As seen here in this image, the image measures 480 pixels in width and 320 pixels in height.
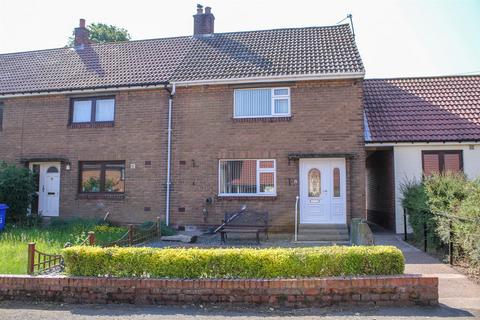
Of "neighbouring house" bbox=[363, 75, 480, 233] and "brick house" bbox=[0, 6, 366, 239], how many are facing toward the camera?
2

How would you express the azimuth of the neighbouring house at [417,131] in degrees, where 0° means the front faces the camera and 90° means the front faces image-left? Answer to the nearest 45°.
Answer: approximately 0°

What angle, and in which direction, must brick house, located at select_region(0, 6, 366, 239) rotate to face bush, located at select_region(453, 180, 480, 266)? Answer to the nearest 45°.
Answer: approximately 45° to its left

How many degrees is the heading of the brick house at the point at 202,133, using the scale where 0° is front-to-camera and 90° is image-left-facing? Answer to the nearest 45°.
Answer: approximately 0°

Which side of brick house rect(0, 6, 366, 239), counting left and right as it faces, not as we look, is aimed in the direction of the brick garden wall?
front

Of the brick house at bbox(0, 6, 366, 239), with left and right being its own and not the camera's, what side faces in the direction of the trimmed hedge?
front

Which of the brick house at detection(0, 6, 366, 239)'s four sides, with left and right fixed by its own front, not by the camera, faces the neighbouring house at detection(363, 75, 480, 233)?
left

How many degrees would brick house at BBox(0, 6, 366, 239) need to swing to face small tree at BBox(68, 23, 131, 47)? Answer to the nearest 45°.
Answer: approximately 180°

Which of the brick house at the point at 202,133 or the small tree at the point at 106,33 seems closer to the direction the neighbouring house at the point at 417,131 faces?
the brick house

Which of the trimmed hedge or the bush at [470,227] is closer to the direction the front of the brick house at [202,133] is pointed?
the trimmed hedge
